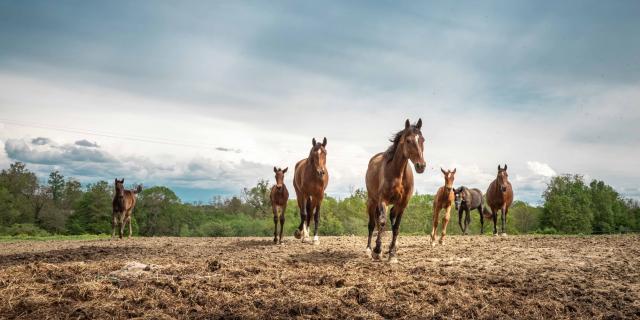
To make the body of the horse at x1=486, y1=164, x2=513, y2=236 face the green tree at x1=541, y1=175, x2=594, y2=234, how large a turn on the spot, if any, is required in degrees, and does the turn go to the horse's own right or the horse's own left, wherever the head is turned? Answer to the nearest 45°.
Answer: approximately 180°

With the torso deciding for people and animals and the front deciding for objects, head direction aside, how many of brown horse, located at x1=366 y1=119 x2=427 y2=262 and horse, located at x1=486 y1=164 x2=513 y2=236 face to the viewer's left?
0

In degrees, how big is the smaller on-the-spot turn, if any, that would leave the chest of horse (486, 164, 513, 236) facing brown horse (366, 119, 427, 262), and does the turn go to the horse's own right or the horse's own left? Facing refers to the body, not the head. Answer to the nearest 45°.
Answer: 0° — it already faces it

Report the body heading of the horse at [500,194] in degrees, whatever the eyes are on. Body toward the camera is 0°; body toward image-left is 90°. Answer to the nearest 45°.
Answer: approximately 0°

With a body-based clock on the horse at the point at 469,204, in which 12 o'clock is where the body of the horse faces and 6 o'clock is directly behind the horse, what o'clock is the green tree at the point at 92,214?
The green tree is roughly at 2 o'clock from the horse.

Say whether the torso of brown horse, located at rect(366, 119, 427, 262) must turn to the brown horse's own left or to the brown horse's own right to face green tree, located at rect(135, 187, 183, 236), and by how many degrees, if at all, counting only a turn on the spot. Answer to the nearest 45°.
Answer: approximately 180°

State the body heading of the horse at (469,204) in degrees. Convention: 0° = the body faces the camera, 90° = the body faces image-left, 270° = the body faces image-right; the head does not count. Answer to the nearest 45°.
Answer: approximately 45°

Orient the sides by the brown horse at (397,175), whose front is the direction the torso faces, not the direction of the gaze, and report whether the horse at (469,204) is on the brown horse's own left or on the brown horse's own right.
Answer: on the brown horse's own left

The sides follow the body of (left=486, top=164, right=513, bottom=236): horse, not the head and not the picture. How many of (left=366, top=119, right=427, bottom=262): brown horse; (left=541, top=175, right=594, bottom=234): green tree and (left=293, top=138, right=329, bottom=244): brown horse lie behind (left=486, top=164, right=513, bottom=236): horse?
1

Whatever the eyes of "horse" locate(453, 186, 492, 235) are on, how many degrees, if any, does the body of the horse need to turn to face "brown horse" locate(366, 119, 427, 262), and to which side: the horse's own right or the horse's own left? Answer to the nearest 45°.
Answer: approximately 45° to the horse's own left

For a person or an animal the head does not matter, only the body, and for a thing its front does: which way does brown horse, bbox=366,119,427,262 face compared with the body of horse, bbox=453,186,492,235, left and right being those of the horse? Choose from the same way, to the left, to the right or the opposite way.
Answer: to the left

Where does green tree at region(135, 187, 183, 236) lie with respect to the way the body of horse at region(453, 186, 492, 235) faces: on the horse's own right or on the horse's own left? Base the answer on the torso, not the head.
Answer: on the horse's own right

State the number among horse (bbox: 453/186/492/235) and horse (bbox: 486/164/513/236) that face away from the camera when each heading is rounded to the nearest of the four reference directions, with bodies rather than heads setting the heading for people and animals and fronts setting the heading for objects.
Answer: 0
